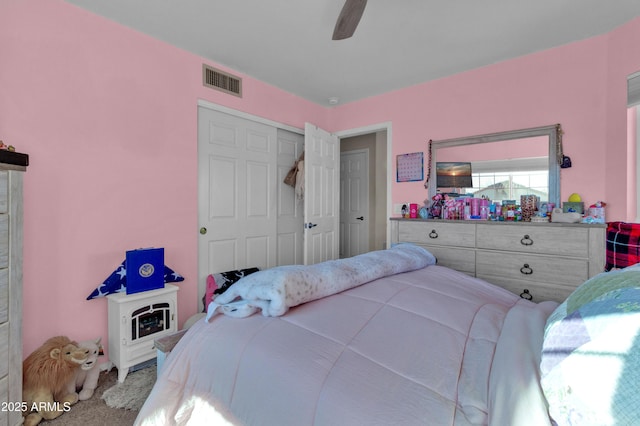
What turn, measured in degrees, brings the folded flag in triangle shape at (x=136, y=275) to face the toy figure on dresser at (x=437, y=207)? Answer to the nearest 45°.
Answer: approximately 45° to its left

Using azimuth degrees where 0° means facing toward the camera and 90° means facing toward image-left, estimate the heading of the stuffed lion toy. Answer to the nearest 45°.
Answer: approximately 270°

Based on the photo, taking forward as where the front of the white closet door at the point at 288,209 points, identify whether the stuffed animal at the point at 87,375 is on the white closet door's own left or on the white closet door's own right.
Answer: on the white closet door's own right

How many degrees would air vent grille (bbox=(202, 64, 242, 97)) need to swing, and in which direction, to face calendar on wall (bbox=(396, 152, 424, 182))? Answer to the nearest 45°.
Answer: approximately 45° to its left

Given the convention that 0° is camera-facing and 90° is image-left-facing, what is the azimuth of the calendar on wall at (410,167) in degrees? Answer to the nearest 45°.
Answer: approximately 45°

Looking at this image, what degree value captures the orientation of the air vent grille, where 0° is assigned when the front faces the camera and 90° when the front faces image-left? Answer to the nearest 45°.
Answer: approximately 315°

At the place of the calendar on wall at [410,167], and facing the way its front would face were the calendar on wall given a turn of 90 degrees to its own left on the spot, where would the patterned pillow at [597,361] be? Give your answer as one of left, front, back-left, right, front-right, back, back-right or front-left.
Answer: front-right

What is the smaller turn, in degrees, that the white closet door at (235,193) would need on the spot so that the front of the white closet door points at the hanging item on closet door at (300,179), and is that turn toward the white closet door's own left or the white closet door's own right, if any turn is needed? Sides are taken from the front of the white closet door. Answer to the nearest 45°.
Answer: approximately 45° to the white closet door's own left

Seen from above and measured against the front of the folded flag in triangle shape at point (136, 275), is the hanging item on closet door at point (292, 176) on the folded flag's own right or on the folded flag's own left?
on the folded flag's own left

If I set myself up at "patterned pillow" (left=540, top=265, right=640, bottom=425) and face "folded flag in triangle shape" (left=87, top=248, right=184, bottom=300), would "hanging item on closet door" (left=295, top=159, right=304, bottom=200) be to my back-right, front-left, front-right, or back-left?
front-right
